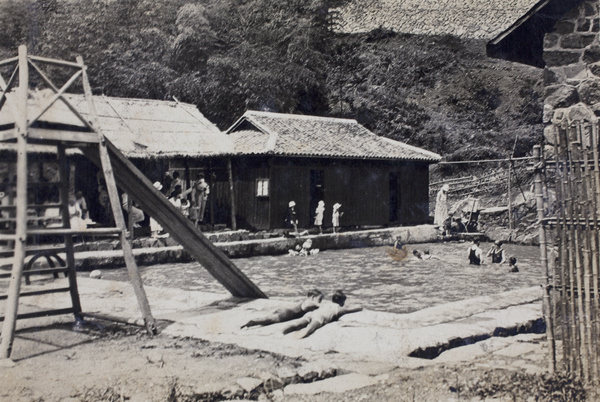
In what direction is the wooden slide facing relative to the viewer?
to the viewer's right

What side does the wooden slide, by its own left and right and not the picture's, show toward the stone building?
front

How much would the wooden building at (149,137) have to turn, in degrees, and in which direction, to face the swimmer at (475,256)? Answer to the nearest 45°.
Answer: approximately 45° to its left

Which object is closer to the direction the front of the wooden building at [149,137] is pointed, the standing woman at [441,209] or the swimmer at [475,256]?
the swimmer

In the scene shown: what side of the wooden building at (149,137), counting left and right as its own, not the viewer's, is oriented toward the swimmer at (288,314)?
front

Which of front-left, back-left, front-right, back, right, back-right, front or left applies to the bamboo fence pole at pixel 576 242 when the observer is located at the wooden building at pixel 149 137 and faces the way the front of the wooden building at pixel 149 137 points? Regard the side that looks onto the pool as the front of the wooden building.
front

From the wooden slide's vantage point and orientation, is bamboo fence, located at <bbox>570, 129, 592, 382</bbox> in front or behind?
in front

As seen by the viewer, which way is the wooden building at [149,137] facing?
toward the camera

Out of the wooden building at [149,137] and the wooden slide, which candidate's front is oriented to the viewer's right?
the wooden slide

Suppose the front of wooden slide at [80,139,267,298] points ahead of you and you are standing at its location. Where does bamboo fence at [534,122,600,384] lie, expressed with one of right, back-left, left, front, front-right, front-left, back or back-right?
front-right

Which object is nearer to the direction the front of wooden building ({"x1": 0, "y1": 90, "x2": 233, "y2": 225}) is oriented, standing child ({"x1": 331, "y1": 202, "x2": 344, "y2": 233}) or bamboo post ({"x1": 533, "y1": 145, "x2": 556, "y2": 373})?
the bamboo post

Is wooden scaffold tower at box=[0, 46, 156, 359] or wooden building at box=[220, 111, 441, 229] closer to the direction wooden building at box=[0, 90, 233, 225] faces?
the wooden scaffold tower

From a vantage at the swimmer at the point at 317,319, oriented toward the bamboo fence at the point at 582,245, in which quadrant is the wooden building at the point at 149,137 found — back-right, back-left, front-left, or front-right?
back-left

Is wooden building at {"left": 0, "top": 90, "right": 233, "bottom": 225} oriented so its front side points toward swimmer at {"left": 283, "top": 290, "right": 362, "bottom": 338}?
yes

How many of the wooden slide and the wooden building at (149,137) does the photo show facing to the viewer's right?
1

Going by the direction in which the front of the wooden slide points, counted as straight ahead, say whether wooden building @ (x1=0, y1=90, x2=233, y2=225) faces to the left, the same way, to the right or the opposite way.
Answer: to the right
